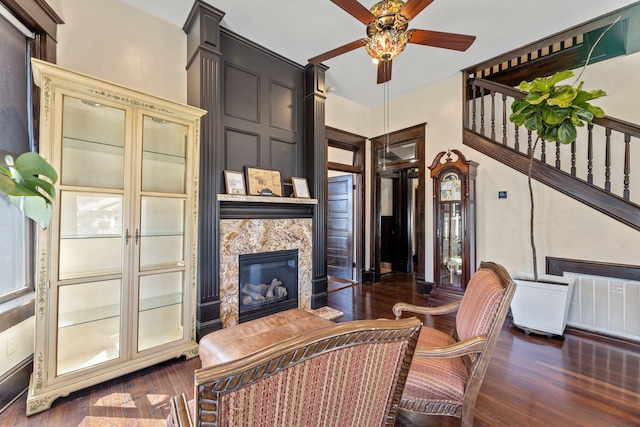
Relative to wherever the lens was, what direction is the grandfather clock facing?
facing the viewer and to the left of the viewer

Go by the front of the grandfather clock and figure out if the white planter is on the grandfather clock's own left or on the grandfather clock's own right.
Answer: on the grandfather clock's own left

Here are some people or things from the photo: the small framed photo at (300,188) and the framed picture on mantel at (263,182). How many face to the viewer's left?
0

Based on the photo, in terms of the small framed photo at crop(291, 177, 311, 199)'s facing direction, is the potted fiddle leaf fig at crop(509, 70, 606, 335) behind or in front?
in front

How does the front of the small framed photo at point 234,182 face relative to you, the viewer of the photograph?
facing the viewer and to the right of the viewer

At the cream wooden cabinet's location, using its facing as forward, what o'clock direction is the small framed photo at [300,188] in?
The small framed photo is roughly at 10 o'clock from the cream wooden cabinet.

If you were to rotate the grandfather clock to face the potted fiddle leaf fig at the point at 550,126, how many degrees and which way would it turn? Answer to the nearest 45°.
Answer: approximately 90° to its left

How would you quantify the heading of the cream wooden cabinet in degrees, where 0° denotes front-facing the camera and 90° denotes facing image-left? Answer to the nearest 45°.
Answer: approximately 315°
